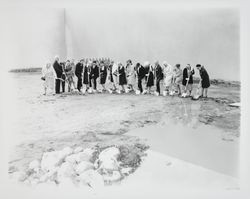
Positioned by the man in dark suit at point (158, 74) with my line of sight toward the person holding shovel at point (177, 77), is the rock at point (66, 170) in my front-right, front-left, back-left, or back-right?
back-right

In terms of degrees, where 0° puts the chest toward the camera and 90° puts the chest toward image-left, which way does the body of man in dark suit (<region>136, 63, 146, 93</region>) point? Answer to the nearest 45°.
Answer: approximately 45°

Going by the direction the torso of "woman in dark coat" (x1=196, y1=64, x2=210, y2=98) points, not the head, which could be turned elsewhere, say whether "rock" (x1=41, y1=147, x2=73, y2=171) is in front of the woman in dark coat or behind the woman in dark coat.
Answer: in front

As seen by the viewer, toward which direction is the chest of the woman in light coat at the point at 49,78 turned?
toward the camera
